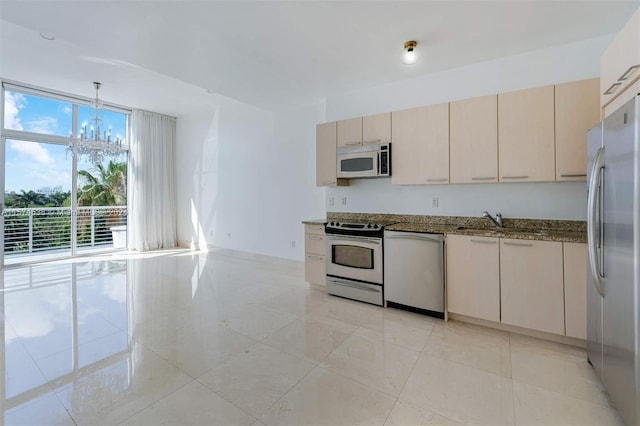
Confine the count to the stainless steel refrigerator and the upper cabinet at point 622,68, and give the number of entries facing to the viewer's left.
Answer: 2

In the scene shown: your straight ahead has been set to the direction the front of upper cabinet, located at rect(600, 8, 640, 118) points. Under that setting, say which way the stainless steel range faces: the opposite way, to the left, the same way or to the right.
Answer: to the left

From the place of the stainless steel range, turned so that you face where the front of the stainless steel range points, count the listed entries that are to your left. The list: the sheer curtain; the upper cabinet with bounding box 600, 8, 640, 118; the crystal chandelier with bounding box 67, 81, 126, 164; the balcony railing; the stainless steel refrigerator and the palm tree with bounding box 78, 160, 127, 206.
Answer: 2

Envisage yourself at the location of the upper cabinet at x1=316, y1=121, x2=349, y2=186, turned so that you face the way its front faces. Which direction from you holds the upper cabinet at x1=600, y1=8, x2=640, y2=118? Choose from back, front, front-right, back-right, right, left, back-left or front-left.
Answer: left

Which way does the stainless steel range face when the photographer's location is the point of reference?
facing the viewer and to the left of the viewer

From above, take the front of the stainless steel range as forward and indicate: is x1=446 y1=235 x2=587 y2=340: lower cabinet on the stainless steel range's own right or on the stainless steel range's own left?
on the stainless steel range's own left

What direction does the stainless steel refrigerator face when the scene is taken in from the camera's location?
facing to the left of the viewer

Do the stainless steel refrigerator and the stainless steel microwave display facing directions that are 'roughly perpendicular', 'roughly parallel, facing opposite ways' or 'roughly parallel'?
roughly perpendicular
